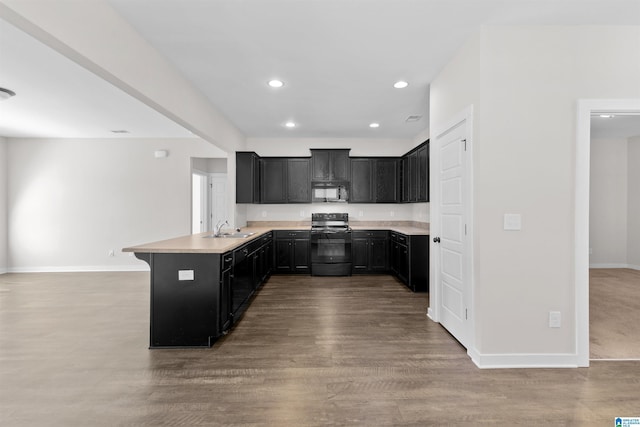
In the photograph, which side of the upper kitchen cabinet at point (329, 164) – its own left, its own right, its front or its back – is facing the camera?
front

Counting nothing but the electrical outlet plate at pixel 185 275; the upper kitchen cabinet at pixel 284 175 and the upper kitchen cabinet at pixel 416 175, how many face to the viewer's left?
1

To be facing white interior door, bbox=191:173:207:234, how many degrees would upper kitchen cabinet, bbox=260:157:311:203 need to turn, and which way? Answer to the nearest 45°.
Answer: approximately 135° to its right

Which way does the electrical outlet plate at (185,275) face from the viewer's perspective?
toward the camera

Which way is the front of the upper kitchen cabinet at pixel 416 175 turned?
to the viewer's left

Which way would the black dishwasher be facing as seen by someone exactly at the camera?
facing to the right of the viewer

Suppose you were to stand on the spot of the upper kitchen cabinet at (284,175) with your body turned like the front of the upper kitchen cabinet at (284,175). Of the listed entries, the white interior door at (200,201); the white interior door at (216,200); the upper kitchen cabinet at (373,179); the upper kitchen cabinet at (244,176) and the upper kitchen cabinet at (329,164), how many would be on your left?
2
